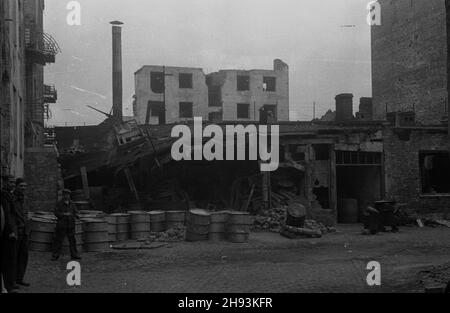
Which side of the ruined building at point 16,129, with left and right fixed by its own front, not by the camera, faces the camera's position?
right

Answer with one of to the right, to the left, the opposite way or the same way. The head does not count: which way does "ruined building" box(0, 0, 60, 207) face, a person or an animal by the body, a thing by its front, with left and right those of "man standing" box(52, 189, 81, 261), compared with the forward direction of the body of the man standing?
to the left

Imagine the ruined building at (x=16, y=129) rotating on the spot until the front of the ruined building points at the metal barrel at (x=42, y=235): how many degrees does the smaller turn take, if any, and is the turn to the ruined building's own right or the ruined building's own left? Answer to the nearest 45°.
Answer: approximately 90° to the ruined building's own right

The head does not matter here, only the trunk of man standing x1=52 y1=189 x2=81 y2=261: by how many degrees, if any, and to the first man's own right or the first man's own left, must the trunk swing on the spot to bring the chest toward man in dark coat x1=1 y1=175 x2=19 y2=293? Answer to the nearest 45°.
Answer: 0° — they already face them

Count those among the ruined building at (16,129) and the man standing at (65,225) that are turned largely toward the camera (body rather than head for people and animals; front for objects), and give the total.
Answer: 1

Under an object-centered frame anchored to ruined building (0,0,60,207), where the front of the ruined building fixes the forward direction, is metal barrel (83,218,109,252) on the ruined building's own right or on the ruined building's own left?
on the ruined building's own right

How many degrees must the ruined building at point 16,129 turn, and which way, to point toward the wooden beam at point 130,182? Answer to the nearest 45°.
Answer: approximately 45° to its left

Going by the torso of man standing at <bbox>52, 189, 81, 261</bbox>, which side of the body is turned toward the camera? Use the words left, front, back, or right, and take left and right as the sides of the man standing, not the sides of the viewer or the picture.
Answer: front

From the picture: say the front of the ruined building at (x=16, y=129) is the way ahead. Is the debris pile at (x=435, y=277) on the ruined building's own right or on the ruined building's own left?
on the ruined building's own right
